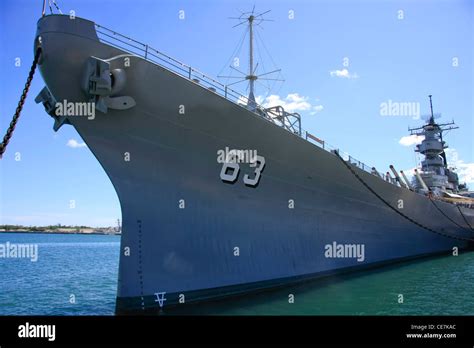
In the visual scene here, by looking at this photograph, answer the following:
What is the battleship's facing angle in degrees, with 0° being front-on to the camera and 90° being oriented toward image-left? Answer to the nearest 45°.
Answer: approximately 45°
